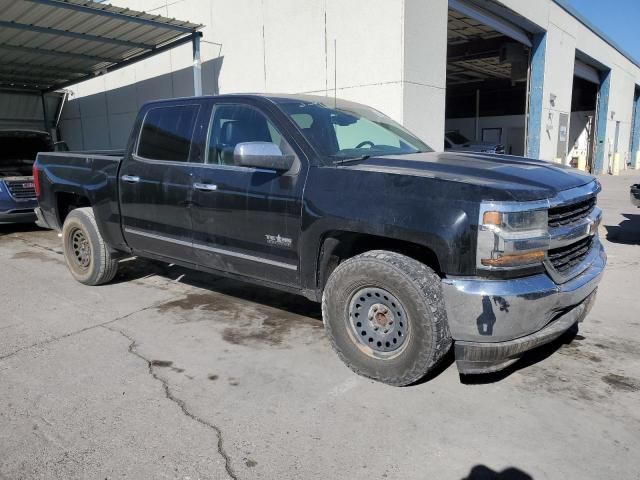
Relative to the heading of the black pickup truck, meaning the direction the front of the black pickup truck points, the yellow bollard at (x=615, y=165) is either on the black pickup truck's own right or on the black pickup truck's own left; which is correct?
on the black pickup truck's own left

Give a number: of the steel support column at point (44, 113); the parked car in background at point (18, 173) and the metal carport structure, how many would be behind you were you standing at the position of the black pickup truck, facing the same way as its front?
3

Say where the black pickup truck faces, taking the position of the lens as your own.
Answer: facing the viewer and to the right of the viewer

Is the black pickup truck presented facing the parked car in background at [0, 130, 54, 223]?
no

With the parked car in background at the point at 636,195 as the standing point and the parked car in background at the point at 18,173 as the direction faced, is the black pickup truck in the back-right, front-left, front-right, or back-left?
front-left

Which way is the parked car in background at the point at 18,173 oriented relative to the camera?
toward the camera

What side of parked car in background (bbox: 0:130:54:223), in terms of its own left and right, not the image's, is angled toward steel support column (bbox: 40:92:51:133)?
back

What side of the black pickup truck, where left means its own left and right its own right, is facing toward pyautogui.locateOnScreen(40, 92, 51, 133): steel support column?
back

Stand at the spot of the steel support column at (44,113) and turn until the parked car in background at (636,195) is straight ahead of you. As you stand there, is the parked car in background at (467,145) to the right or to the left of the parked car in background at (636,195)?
left

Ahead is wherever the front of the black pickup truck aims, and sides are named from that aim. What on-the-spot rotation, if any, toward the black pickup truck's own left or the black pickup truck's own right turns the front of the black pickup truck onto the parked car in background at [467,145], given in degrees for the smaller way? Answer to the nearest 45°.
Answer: approximately 135° to the black pickup truck's own left

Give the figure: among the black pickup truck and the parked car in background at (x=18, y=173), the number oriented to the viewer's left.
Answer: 0

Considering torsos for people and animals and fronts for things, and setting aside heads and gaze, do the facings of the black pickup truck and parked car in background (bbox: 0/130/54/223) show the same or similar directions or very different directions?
same or similar directions

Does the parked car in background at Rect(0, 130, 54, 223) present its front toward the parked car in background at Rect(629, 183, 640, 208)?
no

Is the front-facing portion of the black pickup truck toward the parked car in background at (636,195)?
no
